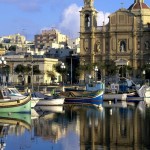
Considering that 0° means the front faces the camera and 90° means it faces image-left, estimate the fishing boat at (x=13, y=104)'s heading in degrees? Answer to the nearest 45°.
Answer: approximately 270°
